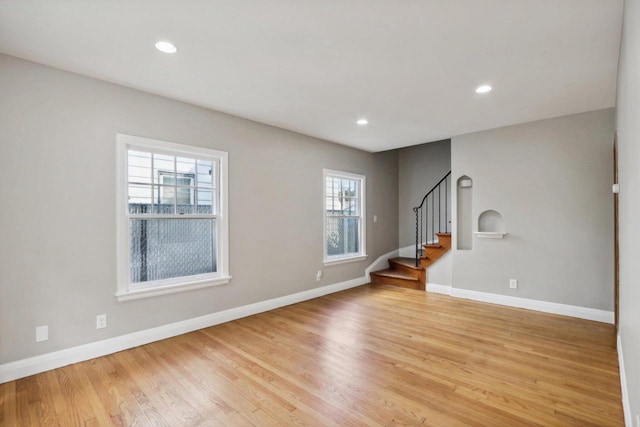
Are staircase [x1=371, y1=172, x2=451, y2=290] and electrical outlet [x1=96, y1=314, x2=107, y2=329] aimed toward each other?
no

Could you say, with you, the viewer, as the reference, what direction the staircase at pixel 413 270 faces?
facing the viewer and to the left of the viewer

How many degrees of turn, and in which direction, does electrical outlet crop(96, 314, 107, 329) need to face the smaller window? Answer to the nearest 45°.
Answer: approximately 90° to its left

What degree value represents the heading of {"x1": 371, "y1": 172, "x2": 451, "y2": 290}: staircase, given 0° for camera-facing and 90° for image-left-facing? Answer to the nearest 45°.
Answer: approximately 45°

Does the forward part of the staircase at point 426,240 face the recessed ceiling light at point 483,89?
no

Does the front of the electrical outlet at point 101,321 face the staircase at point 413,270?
no

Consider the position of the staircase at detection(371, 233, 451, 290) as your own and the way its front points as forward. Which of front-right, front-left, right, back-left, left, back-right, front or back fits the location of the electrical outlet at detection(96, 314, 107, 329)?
front

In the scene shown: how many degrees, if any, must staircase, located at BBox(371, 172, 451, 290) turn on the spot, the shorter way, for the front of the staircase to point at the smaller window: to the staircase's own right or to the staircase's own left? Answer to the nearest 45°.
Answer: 0° — it already faces it

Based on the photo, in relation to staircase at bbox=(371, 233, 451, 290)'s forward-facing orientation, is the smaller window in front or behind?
in front

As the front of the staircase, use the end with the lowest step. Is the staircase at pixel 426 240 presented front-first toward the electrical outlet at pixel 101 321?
yes

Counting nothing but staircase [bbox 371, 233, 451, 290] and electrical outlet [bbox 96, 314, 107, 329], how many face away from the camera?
0

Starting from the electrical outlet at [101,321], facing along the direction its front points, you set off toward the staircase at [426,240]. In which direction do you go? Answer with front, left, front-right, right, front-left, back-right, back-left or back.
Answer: left

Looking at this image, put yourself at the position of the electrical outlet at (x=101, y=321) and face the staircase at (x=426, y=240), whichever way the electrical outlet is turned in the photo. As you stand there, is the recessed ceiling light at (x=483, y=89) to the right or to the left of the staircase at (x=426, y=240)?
right
